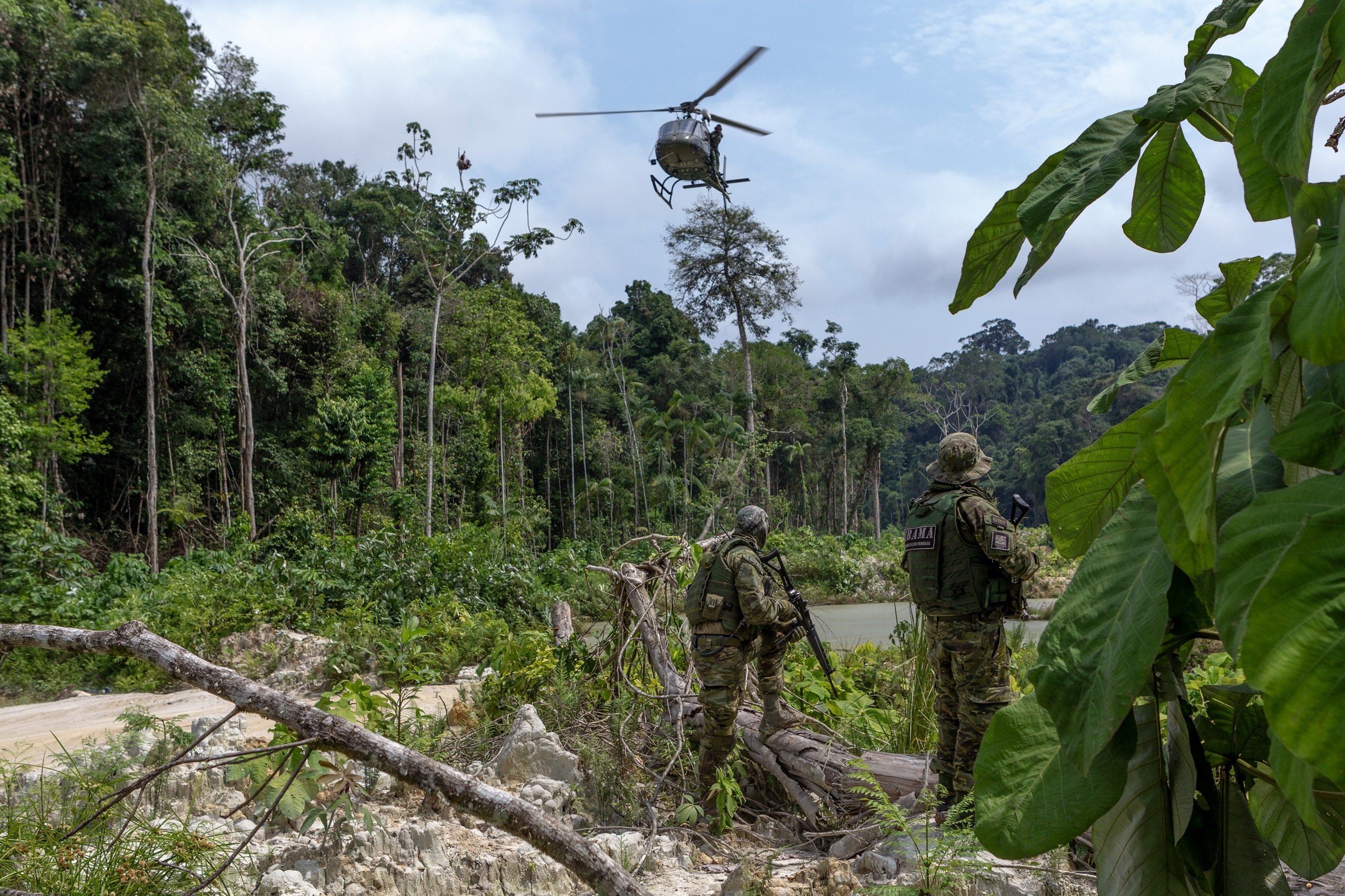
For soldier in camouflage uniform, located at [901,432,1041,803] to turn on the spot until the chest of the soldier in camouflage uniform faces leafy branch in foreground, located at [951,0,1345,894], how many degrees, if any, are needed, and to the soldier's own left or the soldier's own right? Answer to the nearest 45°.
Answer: approximately 135° to the soldier's own right

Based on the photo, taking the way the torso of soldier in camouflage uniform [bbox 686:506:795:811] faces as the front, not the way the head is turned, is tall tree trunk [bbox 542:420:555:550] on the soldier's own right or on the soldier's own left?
on the soldier's own left

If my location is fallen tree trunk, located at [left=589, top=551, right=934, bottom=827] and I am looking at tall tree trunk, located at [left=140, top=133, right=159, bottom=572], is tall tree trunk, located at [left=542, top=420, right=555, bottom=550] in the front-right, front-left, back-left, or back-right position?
front-right

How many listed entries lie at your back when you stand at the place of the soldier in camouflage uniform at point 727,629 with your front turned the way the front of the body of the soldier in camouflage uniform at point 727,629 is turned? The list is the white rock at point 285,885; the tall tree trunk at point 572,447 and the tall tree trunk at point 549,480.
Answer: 1

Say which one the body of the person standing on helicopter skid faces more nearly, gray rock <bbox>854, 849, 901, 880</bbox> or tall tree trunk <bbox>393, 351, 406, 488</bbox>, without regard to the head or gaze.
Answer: the gray rock

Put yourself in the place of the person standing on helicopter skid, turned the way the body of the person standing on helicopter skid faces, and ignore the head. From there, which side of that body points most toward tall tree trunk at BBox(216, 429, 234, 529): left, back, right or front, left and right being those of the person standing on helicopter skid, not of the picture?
right

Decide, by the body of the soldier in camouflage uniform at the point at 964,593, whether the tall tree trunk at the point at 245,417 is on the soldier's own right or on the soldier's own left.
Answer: on the soldier's own left

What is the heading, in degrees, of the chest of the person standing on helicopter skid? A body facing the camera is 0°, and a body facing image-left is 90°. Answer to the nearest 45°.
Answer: approximately 315°

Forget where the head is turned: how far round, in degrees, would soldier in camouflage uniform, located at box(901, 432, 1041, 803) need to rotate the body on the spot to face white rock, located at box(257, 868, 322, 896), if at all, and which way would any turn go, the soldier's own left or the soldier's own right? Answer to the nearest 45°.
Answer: approximately 180°

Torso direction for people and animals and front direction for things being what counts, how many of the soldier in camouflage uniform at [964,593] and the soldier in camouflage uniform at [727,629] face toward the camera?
0

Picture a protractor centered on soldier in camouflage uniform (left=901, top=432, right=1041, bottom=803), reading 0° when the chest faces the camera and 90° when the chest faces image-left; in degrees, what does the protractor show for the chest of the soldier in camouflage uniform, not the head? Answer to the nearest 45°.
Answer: approximately 225°

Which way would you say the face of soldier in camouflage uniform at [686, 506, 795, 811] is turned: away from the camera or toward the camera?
away from the camera

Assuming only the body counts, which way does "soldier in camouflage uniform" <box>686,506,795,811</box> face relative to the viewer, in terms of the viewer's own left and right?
facing away from the viewer and to the right of the viewer

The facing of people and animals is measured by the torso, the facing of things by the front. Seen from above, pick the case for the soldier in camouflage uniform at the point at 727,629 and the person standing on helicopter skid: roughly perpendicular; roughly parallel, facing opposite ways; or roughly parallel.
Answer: roughly perpendicular
